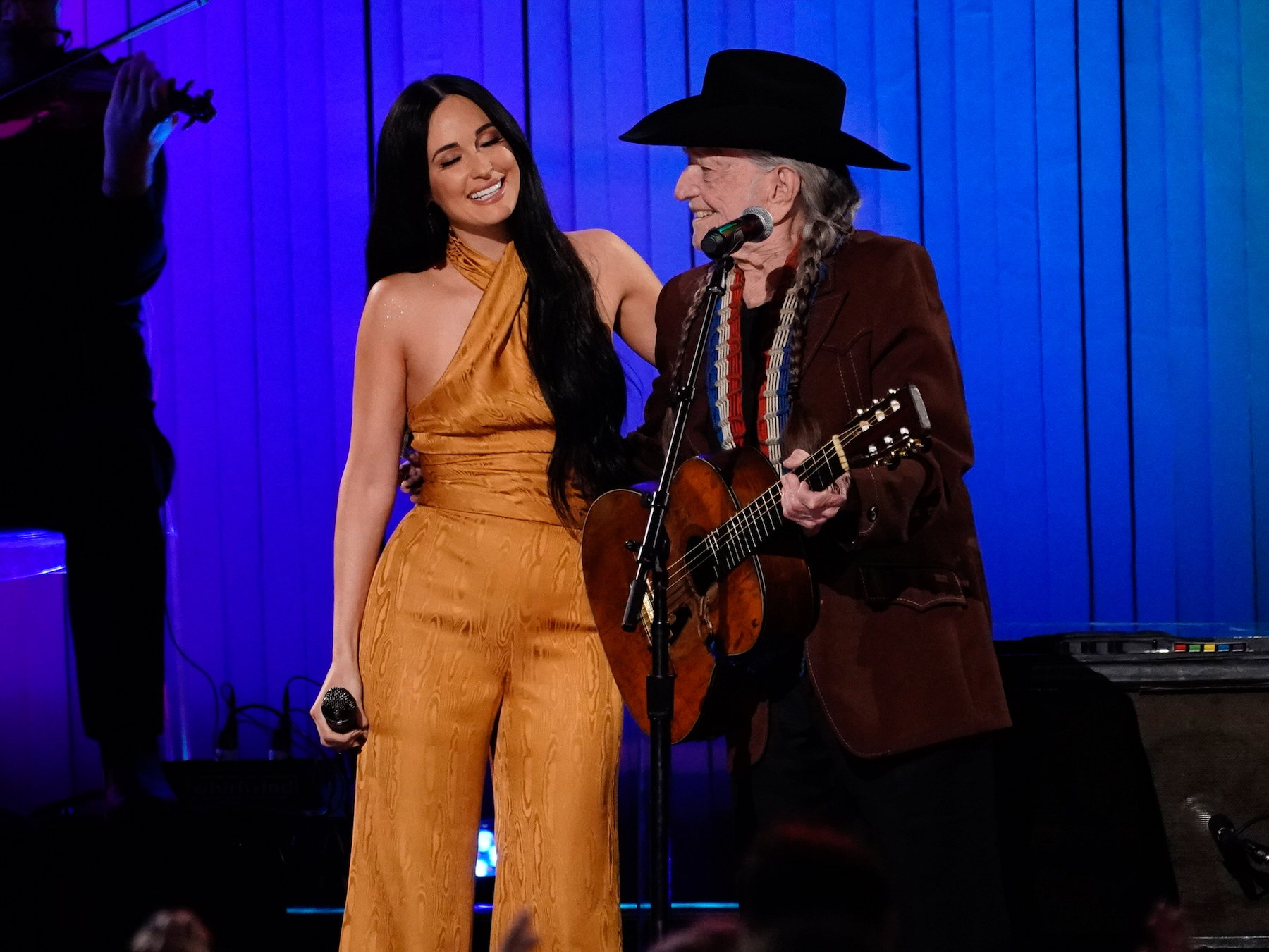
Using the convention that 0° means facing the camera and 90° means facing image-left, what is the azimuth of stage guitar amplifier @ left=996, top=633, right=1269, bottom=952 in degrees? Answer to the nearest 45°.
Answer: approximately 0°

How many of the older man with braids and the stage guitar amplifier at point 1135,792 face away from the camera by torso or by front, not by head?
0

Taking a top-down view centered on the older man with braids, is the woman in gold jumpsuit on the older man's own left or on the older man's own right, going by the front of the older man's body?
on the older man's own right

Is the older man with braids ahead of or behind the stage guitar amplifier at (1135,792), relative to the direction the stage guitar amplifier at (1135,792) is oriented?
ahead

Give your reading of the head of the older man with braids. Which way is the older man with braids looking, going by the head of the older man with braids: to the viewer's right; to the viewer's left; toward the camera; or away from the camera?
to the viewer's left

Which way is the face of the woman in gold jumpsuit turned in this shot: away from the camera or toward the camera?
toward the camera

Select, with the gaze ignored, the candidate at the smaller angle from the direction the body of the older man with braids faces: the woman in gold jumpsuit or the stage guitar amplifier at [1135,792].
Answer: the woman in gold jumpsuit

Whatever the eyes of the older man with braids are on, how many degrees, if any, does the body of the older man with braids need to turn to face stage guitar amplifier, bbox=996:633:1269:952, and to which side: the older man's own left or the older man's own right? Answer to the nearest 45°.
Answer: approximately 180°

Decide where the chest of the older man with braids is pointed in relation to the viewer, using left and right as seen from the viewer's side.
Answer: facing the viewer and to the left of the viewer

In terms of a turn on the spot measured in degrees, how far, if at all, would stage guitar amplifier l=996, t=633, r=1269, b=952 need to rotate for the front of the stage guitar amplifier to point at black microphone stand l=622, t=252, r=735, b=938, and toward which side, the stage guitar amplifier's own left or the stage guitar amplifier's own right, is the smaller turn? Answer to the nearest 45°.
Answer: approximately 45° to the stage guitar amplifier's own right

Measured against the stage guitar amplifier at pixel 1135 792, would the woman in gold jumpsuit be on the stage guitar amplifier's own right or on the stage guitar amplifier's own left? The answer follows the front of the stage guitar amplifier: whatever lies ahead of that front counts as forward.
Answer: on the stage guitar amplifier's own right

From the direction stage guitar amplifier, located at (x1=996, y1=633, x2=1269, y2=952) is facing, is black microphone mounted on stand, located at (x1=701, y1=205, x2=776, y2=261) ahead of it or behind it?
ahead
